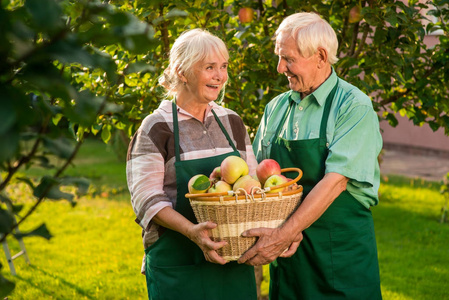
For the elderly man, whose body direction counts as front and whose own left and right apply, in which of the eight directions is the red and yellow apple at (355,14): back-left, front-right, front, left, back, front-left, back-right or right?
back-right

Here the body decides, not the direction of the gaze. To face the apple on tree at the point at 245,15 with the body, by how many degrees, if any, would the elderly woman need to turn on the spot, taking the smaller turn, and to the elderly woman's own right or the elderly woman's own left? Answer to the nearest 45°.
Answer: approximately 135° to the elderly woman's own left

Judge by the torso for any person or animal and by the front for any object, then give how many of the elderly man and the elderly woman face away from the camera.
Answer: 0

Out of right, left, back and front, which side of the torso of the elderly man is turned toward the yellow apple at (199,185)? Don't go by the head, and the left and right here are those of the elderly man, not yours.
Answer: front

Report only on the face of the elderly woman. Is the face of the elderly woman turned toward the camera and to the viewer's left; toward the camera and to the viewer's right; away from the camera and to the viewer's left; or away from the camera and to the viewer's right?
toward the camera and to the viewer's right

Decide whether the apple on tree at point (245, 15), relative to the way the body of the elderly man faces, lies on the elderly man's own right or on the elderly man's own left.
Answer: on the elderly man's own right

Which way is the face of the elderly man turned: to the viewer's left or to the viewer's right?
to the viewer's left

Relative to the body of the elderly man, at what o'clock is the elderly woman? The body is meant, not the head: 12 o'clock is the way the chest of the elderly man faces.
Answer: The elderly woman is roughly at 1 o'clock from the elderly man.

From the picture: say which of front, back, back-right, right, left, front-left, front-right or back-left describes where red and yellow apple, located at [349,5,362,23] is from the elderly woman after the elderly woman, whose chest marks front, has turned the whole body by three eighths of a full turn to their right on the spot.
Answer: back-right

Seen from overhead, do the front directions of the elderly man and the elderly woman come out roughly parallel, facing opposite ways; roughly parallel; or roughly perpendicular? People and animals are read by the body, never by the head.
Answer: roughly perpendicular

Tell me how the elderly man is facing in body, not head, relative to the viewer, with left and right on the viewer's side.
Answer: facing the viewer and to the left of the viewer
